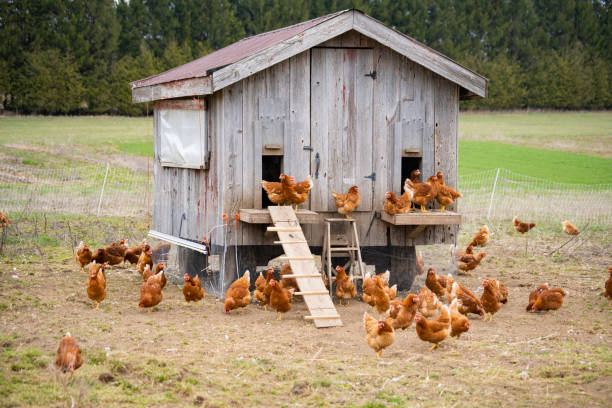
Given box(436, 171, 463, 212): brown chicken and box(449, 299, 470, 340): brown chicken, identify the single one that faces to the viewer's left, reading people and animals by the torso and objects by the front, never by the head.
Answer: box(436, 171, 463, 212): brown chicken

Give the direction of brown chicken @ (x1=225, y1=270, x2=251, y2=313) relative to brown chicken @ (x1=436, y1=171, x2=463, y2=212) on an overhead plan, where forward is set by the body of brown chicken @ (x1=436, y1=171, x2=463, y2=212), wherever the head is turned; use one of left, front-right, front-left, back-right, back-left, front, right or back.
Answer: front-left

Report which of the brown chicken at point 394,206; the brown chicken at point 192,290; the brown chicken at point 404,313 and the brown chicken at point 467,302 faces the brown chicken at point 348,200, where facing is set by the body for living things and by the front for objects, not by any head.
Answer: the brown chicken at point 394,206

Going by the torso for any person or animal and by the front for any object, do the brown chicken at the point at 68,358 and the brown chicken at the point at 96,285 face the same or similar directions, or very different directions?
very different directions

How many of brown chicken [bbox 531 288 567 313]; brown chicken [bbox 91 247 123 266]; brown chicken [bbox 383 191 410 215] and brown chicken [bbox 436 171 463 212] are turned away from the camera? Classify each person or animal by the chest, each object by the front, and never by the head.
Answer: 0

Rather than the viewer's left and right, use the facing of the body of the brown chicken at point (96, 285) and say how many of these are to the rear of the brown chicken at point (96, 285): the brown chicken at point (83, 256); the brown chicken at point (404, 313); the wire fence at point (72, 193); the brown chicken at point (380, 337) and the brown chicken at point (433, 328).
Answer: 2

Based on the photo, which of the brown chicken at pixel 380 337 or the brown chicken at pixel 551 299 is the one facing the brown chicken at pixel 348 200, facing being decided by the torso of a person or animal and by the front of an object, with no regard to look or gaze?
the brown chicken at pixel 551 299

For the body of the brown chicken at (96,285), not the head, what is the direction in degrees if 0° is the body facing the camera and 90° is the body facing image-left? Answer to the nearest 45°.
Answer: approximately 0°

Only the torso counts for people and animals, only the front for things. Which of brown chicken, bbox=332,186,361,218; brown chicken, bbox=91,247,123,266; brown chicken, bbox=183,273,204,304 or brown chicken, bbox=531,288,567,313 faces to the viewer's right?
brown chicken, bbox=332,186,361,218

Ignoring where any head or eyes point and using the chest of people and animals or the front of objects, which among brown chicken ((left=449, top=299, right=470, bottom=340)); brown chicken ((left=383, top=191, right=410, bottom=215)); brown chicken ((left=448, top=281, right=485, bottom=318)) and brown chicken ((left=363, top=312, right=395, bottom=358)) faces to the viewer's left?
brown chicken ((left=383, top=191, right=410, bottom=215))
